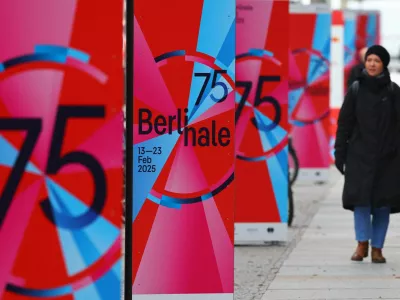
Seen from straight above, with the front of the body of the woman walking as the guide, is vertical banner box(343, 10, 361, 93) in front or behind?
behind

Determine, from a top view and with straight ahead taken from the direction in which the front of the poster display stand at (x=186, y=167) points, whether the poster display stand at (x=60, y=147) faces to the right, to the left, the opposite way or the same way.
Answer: the same way

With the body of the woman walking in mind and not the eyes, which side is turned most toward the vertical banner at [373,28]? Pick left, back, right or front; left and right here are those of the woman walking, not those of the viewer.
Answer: back

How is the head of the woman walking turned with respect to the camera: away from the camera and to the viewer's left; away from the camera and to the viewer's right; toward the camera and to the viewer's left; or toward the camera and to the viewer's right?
toward the camera and to the viewer's left

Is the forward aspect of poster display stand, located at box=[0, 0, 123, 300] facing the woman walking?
no

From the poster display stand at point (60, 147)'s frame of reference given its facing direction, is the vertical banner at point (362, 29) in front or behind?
behind

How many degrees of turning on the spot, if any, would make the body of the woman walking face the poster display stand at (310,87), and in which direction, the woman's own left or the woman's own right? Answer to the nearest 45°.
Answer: approximately 180°

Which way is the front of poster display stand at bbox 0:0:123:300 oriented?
toward the camera

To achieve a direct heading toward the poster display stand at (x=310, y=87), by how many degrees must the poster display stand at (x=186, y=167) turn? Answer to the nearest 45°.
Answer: approximately 180°

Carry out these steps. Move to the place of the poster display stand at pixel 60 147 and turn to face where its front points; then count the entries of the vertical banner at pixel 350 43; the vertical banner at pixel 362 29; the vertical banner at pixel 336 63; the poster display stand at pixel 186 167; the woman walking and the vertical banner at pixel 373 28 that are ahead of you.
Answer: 0

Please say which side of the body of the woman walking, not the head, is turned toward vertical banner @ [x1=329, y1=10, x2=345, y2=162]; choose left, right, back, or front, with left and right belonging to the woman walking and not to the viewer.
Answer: back

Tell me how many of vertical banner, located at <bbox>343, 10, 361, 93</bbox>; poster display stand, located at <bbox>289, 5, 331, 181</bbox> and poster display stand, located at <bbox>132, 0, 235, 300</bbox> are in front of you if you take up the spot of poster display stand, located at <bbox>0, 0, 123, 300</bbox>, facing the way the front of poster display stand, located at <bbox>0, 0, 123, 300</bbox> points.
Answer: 0

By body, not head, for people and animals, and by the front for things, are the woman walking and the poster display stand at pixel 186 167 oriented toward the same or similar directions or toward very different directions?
same or similar directions

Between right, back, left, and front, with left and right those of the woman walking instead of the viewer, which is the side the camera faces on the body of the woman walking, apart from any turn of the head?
front

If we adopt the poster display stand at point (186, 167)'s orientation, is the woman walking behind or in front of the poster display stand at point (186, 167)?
behind

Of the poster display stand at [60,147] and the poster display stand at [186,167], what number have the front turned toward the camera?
2

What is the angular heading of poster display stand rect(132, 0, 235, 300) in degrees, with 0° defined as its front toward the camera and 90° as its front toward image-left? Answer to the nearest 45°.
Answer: approximately 0°
